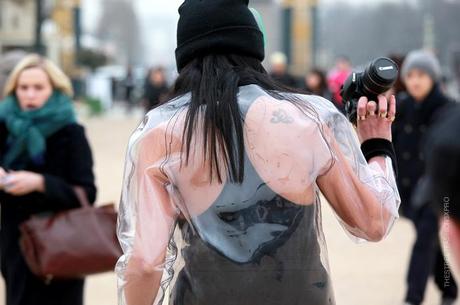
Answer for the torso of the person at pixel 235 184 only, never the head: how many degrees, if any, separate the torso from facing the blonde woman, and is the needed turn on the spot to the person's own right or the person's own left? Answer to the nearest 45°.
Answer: approximately 45° to the person's own left

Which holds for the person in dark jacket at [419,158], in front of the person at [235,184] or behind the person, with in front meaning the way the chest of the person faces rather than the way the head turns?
in front

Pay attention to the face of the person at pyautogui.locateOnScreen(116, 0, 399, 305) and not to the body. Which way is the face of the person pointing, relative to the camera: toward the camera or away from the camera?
away from the camera

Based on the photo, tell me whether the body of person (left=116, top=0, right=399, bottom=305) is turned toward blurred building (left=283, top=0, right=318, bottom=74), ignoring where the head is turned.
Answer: yes

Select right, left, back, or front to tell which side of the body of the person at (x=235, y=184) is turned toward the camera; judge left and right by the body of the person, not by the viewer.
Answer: back

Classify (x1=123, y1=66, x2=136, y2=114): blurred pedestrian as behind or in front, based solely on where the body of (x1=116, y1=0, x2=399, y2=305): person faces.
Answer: in front

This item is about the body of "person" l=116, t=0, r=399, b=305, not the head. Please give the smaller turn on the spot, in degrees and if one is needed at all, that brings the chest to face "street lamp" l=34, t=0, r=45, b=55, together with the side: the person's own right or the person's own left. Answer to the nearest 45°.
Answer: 0° — they already face it
